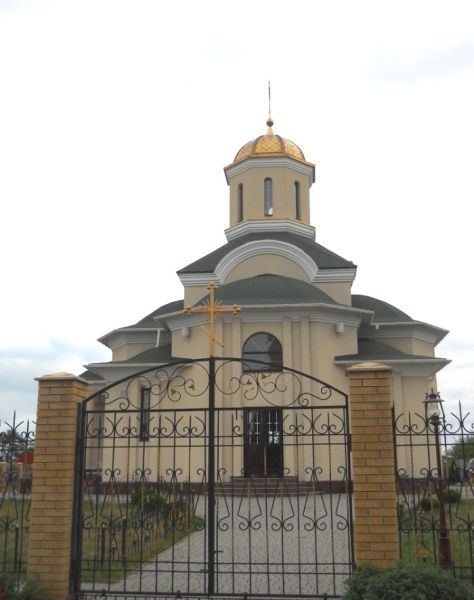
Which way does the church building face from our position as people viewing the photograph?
facing the viewer

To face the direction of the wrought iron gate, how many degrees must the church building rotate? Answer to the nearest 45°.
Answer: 0° — it already faces it

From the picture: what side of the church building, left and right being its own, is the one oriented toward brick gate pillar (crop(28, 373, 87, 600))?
front

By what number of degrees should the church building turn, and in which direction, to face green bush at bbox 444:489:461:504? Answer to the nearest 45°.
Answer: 0° — it already faces it

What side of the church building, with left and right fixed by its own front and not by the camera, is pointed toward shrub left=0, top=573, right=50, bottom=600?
front

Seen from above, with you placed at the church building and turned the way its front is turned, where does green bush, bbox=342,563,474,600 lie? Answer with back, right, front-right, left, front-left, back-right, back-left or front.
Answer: front

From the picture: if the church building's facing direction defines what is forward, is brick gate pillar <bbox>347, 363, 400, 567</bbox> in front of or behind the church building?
in front
